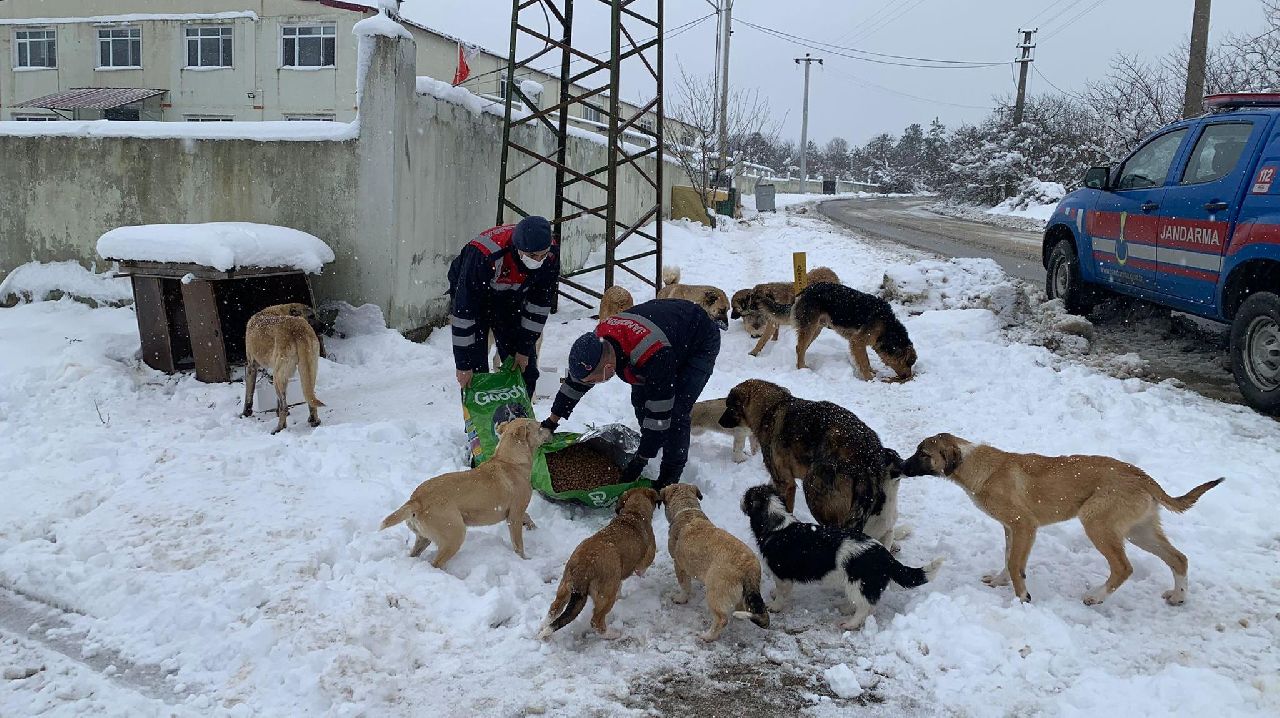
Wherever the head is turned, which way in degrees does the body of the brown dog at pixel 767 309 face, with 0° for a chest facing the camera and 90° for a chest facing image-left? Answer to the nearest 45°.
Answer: approximately 90°

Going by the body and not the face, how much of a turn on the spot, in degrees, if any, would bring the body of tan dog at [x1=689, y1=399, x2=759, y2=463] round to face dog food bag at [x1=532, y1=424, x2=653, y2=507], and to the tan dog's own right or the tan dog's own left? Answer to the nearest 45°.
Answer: approximately 45° to the tan dog's own left

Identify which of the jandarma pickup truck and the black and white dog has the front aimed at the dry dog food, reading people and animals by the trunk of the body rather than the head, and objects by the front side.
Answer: the black and white dog

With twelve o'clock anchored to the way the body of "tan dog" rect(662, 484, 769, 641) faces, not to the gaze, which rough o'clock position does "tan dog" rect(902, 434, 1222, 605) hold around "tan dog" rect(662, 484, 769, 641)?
"tan dog" rect(902, 434, 1222, 605) is roughly at 4 o'clock from "tan dog" rect(662, 484, 769, 641).

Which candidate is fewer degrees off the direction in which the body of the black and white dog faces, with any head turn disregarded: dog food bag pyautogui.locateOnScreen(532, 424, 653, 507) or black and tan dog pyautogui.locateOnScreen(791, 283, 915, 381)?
the dog food bag

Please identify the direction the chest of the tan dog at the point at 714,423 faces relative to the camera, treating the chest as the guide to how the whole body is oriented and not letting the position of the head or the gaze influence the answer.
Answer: to the viewer's left

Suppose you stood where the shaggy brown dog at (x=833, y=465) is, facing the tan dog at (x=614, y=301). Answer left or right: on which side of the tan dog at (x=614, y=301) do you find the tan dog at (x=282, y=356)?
left

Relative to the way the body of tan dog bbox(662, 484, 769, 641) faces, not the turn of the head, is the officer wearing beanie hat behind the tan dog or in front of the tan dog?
in front

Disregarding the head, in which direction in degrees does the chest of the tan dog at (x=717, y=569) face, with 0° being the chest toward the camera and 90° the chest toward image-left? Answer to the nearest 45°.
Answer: approximately 135°

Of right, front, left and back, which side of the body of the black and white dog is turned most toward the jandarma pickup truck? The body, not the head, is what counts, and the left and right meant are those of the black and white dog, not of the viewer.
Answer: right
